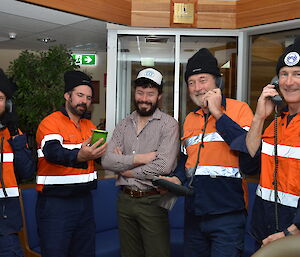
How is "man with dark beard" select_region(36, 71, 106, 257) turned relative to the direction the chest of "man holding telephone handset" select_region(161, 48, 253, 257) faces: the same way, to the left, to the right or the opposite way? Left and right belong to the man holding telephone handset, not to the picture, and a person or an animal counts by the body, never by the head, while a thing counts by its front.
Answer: to the left

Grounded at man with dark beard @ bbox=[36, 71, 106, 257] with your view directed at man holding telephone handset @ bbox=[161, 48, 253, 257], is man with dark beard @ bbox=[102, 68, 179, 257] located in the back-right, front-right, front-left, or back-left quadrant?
front-left

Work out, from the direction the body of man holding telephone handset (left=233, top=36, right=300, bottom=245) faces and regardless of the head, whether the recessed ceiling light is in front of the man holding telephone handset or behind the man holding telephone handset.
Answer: behind

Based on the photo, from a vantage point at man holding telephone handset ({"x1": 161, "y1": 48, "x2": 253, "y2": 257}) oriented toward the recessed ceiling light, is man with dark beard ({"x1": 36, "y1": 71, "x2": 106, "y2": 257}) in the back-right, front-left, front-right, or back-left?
front-left

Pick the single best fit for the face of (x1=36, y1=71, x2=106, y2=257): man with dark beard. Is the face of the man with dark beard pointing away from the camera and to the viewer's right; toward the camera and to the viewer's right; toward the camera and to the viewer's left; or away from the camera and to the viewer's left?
toward the camera and to the viewer's right

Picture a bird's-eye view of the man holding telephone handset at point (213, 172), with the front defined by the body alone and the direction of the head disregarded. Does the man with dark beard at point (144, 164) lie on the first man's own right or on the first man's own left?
on the first man's own right

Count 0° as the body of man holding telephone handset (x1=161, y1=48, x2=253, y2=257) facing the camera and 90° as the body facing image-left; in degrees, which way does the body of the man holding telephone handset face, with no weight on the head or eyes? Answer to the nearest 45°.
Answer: approximately 45°

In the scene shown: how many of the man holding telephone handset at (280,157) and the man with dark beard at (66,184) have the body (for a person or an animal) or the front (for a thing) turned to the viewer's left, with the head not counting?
0

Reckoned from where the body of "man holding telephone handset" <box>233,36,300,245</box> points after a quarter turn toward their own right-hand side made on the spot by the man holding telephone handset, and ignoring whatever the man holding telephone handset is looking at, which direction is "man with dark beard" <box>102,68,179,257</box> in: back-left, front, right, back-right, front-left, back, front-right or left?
front-right

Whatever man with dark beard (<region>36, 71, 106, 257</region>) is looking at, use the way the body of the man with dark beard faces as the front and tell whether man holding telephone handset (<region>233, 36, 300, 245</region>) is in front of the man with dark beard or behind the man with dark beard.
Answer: in front

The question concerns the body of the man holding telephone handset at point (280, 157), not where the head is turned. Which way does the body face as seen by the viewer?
toward the camera

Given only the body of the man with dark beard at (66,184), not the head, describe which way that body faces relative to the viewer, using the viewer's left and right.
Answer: facing the viewer and to the right of the viewer
